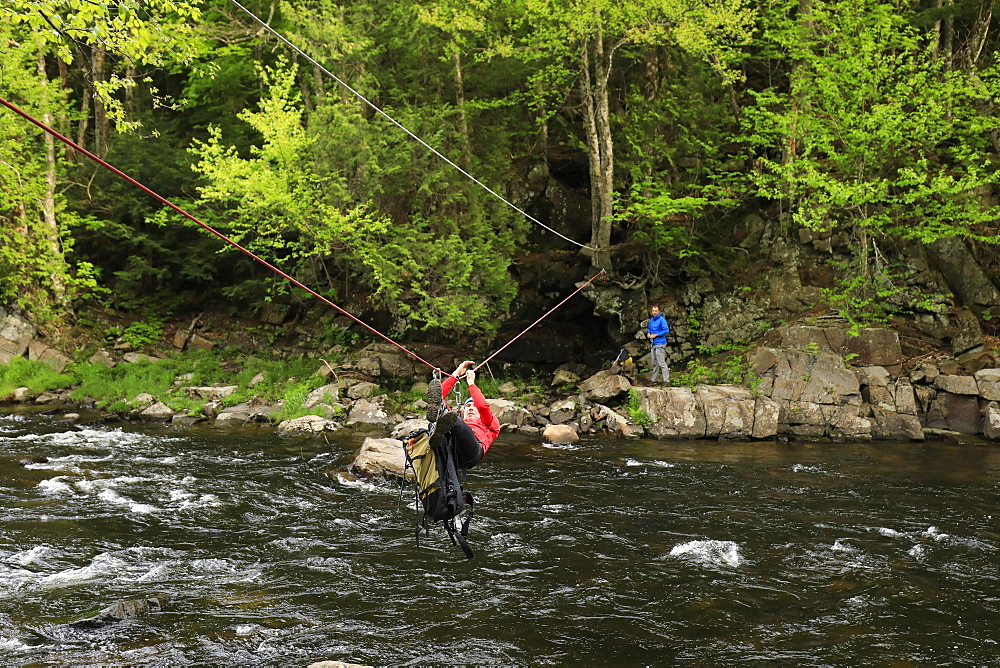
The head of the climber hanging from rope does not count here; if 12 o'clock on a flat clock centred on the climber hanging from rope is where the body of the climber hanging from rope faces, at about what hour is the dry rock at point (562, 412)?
The dry rock is roughly at 5 o'clock from the climber hanging from rope.

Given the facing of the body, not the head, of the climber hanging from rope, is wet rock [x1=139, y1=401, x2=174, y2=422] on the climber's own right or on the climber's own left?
on the climber's own right

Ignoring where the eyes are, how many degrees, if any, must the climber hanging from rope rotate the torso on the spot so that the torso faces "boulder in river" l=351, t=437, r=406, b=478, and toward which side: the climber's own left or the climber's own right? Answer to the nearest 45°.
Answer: approximately 135° to the climber's own right

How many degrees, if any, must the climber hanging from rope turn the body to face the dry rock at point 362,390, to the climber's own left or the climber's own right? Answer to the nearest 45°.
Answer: approximately 135° to the climber's own right

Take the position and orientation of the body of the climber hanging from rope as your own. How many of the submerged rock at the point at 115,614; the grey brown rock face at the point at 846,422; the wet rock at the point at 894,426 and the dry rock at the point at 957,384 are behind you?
3

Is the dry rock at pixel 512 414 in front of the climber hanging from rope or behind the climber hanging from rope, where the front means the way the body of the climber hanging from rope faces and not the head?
behind

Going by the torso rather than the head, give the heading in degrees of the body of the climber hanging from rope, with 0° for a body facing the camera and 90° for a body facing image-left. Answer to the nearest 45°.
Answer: approximately 45°
